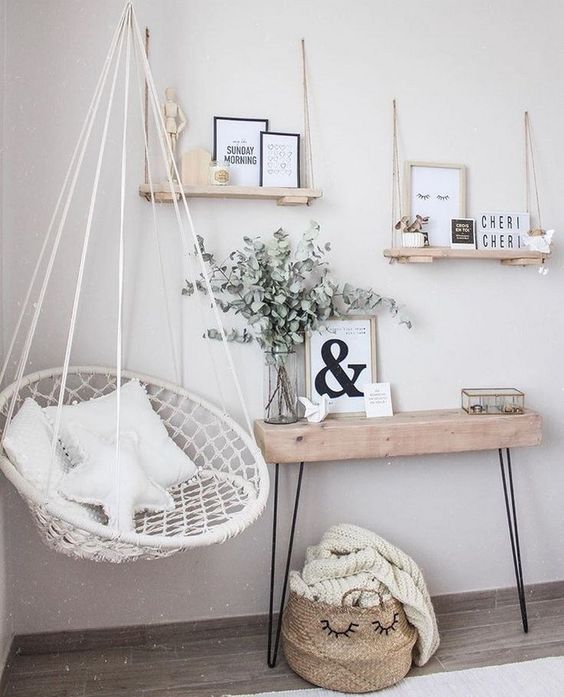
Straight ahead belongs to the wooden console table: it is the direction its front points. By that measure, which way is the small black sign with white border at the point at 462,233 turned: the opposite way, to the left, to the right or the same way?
the same way

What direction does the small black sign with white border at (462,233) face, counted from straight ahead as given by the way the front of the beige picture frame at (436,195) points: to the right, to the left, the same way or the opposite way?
the same way

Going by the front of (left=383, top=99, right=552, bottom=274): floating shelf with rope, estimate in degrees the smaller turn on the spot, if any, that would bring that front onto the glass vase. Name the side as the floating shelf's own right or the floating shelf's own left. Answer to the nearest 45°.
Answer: approximately 45° to the floating shelf's own right

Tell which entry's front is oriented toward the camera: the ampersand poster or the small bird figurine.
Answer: the ampersand poster

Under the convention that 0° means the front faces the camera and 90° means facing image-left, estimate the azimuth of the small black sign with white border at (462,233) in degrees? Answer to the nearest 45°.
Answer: approximately 0°

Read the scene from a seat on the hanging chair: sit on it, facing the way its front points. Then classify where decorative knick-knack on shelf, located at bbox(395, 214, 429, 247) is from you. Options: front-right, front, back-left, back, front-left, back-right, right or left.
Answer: front-left

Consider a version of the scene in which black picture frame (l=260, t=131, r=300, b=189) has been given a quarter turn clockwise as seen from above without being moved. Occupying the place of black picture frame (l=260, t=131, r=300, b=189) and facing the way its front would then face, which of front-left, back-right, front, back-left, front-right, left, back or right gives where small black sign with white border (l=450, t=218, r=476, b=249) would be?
back

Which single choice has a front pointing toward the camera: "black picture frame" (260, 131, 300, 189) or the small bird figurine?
the black picture frame

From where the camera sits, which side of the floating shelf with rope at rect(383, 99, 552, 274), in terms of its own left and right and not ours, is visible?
front

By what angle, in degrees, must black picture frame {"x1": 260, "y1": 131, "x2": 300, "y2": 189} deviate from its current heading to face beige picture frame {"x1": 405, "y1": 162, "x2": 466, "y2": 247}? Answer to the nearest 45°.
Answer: approximately 90° to its left

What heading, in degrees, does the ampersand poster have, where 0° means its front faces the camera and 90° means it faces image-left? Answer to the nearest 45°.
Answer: approximately 0°
